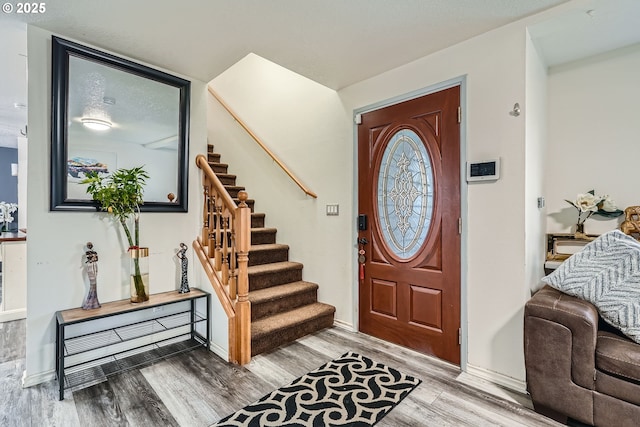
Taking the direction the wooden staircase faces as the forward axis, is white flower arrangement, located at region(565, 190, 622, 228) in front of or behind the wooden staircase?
in front

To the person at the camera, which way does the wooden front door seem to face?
facing the viewer and to the left of the viewer

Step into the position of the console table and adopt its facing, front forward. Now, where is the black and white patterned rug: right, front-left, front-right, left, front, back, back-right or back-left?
front

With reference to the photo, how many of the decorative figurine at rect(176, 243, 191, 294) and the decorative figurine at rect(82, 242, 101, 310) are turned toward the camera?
2

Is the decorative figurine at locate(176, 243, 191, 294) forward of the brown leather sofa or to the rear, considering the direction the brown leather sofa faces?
forward

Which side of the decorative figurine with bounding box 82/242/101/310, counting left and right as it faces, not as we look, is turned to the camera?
front

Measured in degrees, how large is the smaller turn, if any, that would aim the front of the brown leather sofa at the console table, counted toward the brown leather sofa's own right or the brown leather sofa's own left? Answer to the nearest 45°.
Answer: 0° — it already faces it
